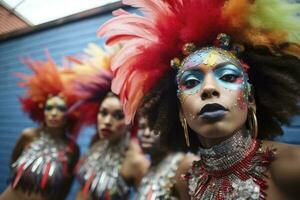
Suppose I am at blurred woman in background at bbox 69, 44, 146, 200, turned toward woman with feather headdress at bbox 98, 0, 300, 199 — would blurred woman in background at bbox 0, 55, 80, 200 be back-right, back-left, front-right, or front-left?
back-right

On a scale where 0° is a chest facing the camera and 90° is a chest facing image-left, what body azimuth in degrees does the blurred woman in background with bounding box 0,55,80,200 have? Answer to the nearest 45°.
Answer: approximately 0°

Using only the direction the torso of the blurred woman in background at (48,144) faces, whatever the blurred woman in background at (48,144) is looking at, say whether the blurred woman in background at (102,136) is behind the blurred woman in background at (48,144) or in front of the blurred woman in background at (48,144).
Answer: in front

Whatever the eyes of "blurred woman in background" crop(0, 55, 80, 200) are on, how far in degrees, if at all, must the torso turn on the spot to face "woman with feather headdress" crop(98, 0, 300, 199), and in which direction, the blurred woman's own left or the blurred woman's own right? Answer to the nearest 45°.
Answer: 0° — they already face them
